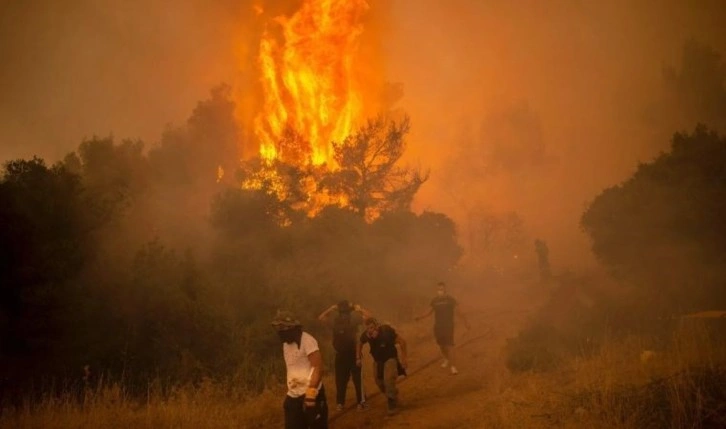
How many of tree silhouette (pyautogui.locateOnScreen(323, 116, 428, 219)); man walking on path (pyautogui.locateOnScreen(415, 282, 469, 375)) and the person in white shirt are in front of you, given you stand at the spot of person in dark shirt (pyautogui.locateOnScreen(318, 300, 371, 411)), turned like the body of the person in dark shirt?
1

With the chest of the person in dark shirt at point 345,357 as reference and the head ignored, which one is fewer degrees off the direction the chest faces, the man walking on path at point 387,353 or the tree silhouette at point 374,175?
the man walking on path

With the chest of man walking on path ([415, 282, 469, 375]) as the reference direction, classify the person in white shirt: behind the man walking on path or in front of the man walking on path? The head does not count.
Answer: in front

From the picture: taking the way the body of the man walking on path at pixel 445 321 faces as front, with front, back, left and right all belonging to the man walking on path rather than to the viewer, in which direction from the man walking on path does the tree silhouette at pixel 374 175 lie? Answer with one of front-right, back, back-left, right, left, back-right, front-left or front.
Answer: back

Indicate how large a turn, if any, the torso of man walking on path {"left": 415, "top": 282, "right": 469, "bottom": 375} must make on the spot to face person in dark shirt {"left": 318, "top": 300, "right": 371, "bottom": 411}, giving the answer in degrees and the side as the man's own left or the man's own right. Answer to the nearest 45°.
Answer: approximately 45° to the man's own right

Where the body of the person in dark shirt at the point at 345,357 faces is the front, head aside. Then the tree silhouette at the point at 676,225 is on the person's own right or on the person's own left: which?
on the person's own left

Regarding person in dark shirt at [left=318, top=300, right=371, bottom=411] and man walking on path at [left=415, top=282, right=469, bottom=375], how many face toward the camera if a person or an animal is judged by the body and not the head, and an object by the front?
2

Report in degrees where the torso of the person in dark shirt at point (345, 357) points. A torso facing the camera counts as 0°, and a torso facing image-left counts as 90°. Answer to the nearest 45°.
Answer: approximately 0°

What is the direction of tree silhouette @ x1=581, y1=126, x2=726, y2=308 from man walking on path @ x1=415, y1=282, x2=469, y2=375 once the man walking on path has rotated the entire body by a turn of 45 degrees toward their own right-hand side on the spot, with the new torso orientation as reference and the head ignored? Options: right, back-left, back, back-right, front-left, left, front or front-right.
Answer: back

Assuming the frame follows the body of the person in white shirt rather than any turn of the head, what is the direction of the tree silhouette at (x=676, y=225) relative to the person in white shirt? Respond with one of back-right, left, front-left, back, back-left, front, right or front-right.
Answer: back
